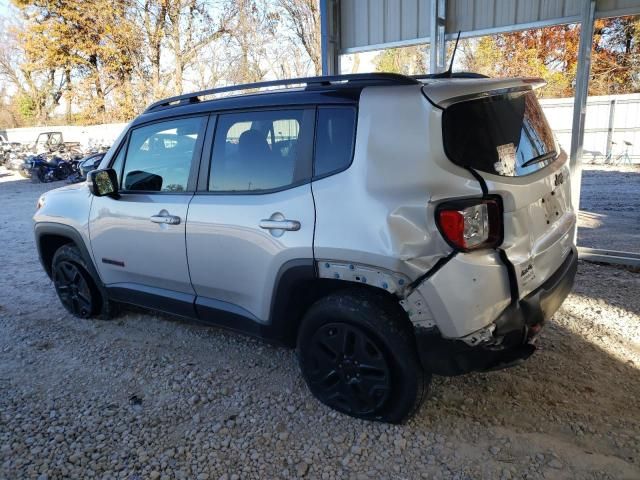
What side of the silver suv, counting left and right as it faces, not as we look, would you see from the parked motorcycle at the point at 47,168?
front

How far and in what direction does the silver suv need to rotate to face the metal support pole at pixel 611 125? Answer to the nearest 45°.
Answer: approximately 90° to its right

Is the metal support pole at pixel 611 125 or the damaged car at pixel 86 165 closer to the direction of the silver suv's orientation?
the damaged car

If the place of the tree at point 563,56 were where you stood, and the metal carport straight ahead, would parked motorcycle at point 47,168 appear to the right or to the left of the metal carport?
right

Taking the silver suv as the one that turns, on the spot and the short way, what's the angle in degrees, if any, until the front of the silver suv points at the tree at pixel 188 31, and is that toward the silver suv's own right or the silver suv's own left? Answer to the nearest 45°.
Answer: approximately 45° to the silver suv's own right

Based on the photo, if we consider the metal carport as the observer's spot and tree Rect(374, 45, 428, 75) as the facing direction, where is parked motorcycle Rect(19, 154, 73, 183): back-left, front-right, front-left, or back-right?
front-left

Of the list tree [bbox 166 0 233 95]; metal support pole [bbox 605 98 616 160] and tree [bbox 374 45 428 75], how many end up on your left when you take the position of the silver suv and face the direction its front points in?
0

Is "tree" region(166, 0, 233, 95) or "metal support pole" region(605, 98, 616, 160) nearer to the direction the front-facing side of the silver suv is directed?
the tree

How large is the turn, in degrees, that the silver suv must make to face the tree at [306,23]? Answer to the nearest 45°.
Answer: approximately 45° to its right

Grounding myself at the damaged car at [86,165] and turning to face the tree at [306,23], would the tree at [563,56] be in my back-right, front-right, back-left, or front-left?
front-right

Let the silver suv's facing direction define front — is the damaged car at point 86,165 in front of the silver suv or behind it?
in front

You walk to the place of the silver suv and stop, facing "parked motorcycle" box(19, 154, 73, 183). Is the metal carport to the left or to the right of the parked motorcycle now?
right

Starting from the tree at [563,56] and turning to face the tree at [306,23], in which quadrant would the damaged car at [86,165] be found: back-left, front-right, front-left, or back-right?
front-left

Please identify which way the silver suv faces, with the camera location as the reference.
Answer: facing away from the viewer and to the left of the viewer

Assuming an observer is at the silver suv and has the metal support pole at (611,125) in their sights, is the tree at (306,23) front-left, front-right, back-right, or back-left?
front-left
